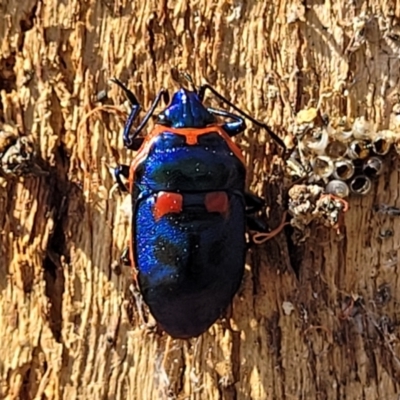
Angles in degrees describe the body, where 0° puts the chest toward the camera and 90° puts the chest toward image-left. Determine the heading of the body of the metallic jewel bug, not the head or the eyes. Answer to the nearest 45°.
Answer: approximately 180°
